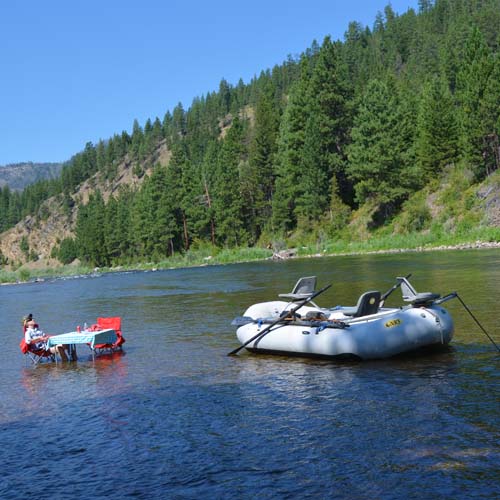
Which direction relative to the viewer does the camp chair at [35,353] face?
to the viewer's right

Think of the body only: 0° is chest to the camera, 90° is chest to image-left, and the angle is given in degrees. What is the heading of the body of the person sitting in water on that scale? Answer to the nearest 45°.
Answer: approximately 270°

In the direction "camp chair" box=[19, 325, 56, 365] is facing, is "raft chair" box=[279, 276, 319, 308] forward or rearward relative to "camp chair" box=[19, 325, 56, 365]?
forward

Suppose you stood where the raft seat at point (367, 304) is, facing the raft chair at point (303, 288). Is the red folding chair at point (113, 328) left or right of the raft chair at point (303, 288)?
left

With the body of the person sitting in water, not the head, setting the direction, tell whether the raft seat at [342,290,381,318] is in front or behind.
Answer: in front

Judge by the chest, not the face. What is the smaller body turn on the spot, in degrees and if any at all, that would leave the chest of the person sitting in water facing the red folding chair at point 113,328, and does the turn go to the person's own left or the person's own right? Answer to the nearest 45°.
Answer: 0° — they already face it

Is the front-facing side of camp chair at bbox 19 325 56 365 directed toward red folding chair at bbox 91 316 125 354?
yes
